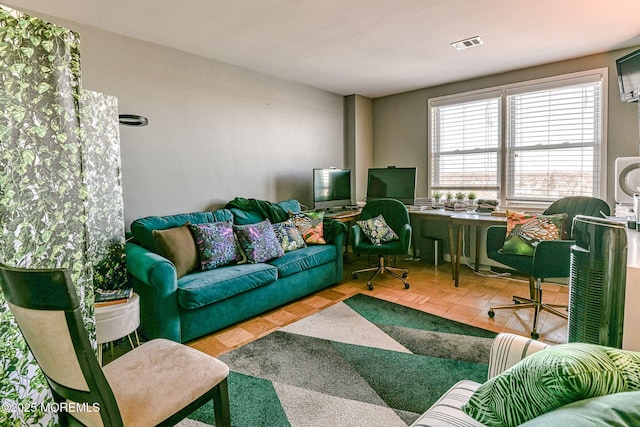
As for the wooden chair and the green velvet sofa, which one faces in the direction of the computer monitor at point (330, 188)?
the wooden chair

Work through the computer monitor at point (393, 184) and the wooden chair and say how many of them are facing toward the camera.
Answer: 1

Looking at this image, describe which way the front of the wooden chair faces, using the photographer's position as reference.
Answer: facing away from the viewer and to the right of the viewer

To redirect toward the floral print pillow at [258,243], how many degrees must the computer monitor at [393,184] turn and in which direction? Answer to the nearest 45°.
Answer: approximately 45° to its right
